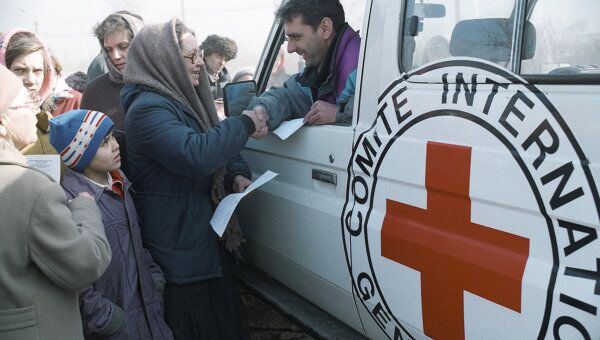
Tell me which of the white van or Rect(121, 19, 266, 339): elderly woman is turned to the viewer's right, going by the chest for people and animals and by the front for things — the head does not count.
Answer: the elderly woman

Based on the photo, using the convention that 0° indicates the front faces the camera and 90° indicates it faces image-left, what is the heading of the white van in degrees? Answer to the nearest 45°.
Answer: approximately 135°

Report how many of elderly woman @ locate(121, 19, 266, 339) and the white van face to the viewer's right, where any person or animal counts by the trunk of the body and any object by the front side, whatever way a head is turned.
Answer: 1

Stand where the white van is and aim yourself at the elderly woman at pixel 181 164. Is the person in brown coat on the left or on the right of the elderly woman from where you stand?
left

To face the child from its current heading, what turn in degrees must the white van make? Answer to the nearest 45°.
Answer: approximately 45° to its left

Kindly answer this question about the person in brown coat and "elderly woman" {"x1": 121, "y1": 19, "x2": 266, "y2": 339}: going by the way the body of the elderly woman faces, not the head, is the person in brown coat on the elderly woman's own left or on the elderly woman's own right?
on the elderly woman's own right

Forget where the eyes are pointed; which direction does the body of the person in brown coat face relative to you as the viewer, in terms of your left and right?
facing away from the viewer and to the right of the viewer

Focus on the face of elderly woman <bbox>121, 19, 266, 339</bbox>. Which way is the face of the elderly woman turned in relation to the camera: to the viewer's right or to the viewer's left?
to the viewer's right

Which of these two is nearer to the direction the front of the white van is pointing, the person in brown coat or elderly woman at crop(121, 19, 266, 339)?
the elderly woman

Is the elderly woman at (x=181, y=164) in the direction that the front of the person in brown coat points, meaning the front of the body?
yes

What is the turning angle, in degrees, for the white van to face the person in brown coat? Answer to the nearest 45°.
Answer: approximately 45° to its left

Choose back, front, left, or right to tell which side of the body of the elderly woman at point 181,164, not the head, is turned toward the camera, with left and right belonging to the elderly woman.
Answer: right

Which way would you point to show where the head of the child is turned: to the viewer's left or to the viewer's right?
to the viewer's right
